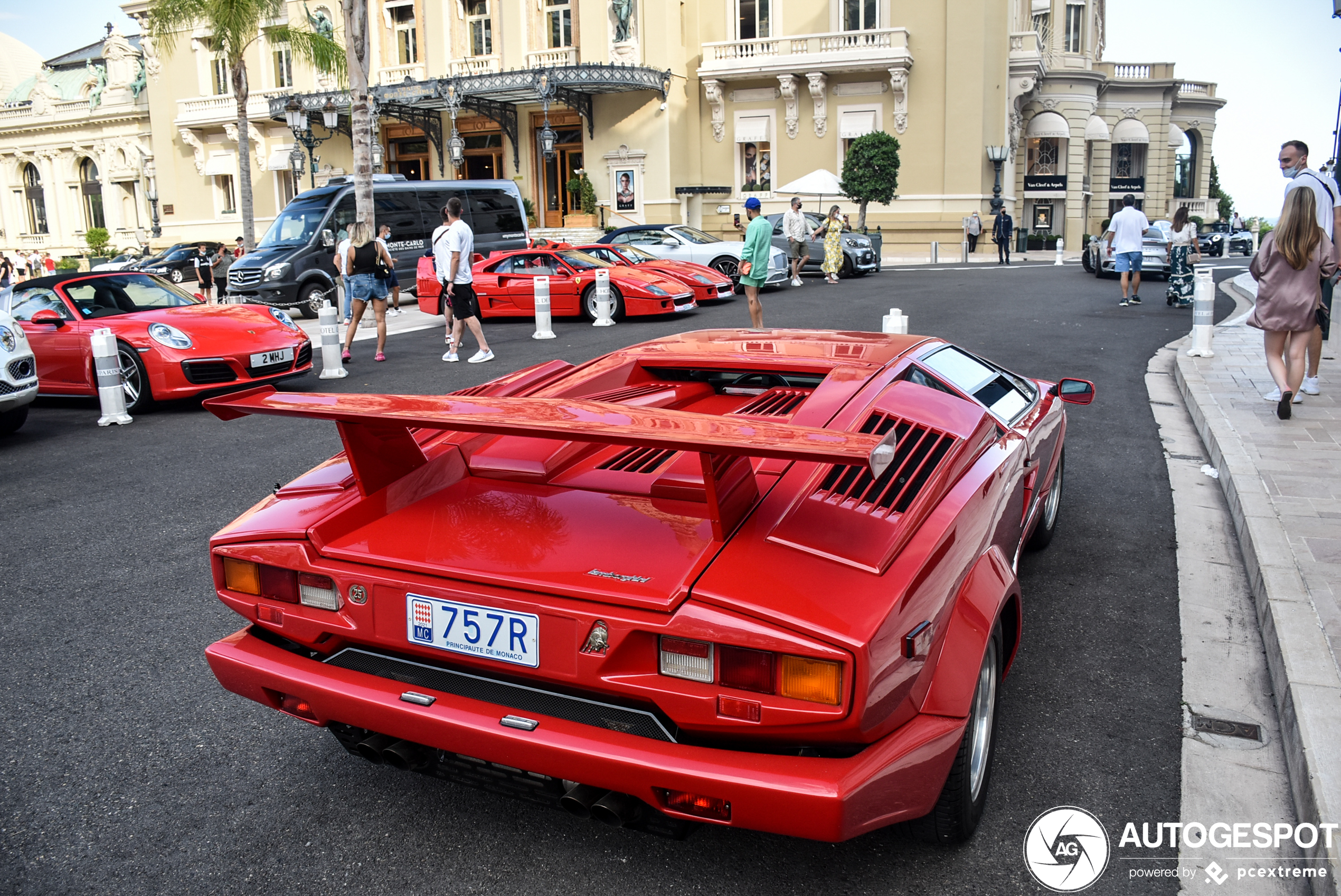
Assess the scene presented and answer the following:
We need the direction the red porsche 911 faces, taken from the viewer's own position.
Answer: facing the viewer and to the right of the viewer

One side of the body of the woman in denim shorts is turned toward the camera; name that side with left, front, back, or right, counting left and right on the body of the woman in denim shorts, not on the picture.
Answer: back

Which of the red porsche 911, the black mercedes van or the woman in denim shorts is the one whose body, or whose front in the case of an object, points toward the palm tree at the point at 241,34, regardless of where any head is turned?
the woman in denim shorts

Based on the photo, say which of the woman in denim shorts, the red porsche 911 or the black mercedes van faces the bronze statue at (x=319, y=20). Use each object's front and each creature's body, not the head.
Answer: the woman in denim shorts

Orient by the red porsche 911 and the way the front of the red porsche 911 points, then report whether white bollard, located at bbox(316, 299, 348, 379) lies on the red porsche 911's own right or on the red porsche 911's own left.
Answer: on the red porsche 911's own left

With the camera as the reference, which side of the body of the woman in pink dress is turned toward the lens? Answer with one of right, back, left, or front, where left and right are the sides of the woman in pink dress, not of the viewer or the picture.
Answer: back

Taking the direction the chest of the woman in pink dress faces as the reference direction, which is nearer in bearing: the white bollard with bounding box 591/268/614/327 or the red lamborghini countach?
the white bollard

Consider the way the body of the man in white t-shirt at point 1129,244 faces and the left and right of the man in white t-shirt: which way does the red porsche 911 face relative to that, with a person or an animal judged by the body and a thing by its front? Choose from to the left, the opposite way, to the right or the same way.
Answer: to the right

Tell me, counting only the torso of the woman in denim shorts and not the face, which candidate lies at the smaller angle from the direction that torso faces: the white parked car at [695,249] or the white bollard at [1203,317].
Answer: the white parked car

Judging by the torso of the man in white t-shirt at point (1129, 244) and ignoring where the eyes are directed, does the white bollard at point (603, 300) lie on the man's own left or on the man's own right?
on the man's own left

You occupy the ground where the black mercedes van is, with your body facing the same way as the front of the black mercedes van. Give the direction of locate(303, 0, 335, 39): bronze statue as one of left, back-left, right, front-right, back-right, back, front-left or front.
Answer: back-right

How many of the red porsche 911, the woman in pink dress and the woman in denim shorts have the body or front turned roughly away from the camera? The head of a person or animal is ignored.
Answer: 2

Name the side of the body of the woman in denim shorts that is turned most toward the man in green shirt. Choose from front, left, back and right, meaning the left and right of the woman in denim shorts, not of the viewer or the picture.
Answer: right

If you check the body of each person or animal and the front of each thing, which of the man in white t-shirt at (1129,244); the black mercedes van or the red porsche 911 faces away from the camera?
the man in white t-shirt

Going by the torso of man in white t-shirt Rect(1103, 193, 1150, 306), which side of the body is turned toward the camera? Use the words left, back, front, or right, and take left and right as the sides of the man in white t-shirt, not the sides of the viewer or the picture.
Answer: back

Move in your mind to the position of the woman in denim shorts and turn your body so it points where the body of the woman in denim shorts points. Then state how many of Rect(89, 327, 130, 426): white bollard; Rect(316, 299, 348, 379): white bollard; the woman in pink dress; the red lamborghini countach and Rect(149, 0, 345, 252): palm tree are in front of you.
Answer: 1

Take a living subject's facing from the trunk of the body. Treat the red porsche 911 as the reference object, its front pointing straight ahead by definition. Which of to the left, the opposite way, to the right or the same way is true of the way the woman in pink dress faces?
to the left

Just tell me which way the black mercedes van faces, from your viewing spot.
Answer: facing the viewer and to the left of the viewer

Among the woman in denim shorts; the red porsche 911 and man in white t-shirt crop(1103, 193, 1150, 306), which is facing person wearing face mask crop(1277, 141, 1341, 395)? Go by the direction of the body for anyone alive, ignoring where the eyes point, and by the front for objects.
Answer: the red porsche 911

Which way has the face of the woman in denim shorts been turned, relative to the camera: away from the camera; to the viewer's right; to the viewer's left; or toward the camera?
away from the camera
